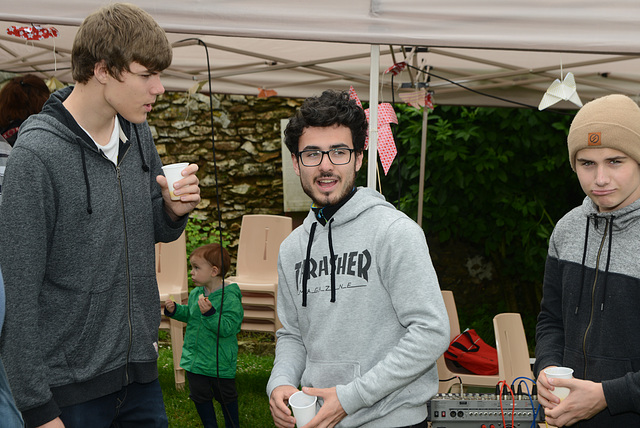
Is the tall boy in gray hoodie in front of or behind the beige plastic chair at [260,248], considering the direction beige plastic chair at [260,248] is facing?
in front

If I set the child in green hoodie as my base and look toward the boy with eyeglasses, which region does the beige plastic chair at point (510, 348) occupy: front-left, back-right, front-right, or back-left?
front-left

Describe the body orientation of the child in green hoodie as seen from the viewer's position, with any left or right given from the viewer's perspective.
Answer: facing the viewer and to the left of the viewer

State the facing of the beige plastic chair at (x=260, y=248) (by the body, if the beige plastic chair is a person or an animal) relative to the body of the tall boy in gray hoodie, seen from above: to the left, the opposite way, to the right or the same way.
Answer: to the right

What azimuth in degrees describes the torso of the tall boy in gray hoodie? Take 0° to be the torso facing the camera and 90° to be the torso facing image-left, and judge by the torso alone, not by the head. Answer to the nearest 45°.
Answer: approximately 315°

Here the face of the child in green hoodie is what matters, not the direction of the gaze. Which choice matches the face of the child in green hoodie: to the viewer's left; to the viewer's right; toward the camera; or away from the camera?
to the viewer's left

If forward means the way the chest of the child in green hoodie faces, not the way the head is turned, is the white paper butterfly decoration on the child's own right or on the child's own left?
on the child's own left

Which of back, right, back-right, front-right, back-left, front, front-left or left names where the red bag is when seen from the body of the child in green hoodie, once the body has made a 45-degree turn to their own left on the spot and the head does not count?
left

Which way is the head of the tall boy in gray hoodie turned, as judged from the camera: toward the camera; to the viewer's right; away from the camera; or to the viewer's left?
to the viewer's right

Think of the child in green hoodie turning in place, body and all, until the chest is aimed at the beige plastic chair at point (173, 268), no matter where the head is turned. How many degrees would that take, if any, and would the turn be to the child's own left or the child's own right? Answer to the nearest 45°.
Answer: approximately 135° to the child's own right

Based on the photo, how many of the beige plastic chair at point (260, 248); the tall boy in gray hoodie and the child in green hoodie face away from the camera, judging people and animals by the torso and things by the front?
0
